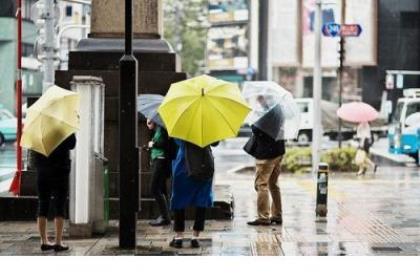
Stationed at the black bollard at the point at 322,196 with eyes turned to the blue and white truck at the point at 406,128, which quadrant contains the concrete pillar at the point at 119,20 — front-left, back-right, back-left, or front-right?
back-left

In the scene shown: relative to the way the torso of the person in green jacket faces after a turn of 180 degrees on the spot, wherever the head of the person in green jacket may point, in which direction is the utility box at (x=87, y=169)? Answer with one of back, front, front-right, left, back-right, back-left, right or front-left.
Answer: back-right

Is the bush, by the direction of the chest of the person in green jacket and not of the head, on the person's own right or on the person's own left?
on the person's own right

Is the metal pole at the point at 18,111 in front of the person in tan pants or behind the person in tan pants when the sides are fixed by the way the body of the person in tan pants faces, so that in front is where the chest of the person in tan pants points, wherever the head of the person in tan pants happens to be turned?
in front
